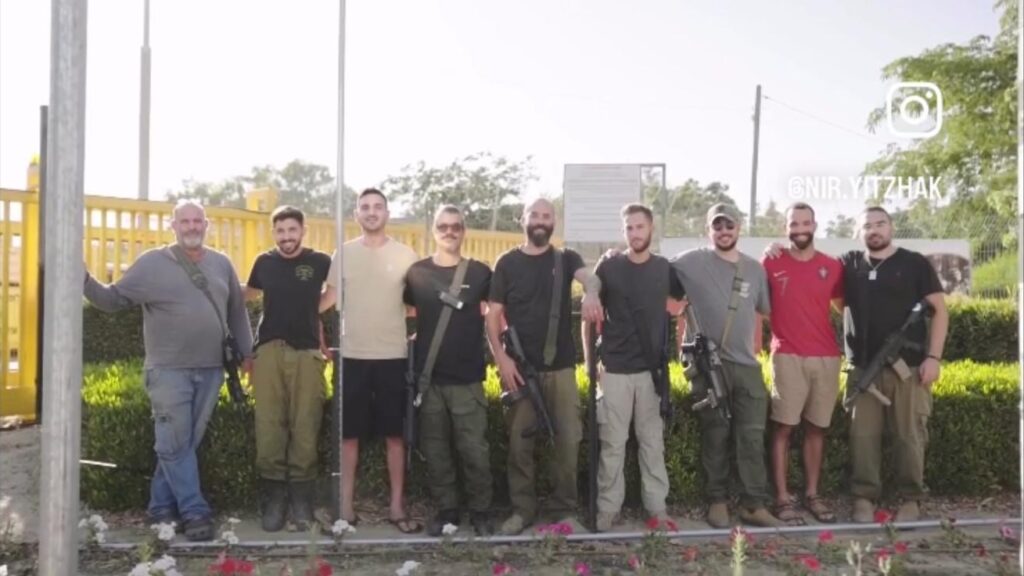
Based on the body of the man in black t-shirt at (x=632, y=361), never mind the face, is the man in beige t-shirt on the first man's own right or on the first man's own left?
on the first man's own right

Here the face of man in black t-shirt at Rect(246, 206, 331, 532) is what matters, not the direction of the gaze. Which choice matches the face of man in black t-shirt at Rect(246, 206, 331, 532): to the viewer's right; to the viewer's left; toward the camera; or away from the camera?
toward the camera

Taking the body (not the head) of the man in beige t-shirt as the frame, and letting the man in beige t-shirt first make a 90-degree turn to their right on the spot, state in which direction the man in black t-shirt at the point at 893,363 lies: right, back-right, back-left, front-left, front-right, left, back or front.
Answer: back

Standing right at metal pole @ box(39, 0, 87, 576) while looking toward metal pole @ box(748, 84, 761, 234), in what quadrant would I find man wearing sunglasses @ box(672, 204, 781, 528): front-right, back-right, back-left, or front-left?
front-right

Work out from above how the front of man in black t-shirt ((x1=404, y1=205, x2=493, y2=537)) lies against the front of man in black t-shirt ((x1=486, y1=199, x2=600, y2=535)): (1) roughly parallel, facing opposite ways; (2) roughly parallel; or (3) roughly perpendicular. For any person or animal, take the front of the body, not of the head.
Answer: roughly parallel

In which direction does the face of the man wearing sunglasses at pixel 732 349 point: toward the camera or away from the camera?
toward the camera

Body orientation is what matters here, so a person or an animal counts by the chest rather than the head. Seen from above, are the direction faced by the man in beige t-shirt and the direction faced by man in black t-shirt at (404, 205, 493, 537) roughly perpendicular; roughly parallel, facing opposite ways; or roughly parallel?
roughly parallel

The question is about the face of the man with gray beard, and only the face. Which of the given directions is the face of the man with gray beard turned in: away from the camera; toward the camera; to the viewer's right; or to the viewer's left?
toward the camera

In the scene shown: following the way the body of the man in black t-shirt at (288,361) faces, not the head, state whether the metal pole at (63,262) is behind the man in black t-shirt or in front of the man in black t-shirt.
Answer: in front

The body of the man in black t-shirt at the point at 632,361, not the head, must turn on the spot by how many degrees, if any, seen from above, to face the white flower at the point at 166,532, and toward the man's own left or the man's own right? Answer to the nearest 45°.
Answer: approximately 90° to the man's own right

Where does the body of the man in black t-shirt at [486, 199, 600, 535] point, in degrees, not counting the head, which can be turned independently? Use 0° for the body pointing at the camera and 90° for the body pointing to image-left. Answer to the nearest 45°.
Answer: approximately 0°

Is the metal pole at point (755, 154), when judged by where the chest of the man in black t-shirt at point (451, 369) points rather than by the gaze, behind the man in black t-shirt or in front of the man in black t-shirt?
behind

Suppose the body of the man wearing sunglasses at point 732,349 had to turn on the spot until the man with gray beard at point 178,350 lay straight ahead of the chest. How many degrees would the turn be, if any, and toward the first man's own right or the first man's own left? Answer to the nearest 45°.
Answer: approximately 90° to the first man's own right

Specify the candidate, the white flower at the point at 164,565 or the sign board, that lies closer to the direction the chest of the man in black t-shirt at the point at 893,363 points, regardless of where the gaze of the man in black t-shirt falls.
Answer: the white flower

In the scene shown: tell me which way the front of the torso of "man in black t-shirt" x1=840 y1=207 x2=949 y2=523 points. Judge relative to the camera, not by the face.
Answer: toward the camera

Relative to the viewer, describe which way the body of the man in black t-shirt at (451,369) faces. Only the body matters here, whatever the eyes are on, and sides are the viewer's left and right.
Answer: facing the viewer

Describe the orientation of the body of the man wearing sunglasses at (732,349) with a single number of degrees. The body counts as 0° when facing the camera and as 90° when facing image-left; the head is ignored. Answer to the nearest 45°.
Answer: approximately 0°

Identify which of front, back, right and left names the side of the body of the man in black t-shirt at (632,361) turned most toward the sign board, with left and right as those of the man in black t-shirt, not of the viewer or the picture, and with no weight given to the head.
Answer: back
